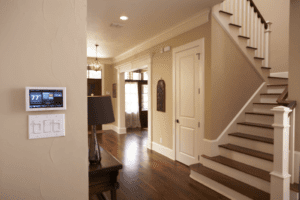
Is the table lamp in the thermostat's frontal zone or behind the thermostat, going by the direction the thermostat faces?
behind

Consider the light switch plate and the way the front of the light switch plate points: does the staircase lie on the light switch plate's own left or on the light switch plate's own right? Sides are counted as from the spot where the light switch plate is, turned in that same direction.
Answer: on the light switch plate's own left

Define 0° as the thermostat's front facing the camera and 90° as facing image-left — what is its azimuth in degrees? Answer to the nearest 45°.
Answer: approximately 0°

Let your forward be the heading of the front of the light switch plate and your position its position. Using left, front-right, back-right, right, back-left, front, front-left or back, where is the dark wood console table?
back-left

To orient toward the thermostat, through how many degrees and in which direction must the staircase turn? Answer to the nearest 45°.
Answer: approximately 45° to its left

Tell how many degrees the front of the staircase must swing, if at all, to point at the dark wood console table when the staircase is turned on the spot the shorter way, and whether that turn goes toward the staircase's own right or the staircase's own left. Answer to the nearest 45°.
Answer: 0° — it already faces it

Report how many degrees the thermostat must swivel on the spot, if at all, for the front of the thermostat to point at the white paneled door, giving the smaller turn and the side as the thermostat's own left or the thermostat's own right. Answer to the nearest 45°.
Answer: approximately 135° to the thermostat's own left

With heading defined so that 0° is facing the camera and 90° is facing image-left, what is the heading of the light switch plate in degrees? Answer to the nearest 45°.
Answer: approximately 0°

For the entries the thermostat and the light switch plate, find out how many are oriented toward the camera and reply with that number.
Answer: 2
